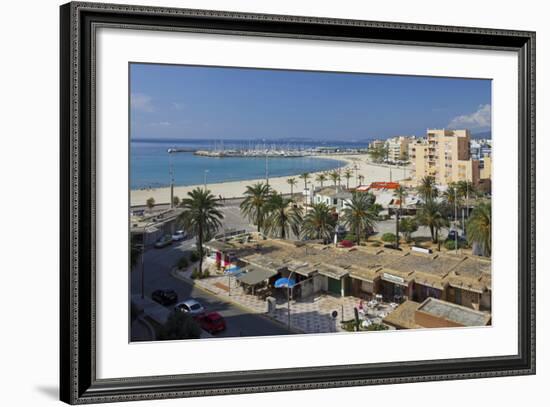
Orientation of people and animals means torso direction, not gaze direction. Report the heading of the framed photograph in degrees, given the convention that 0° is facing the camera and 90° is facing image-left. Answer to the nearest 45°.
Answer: approximately 315°
